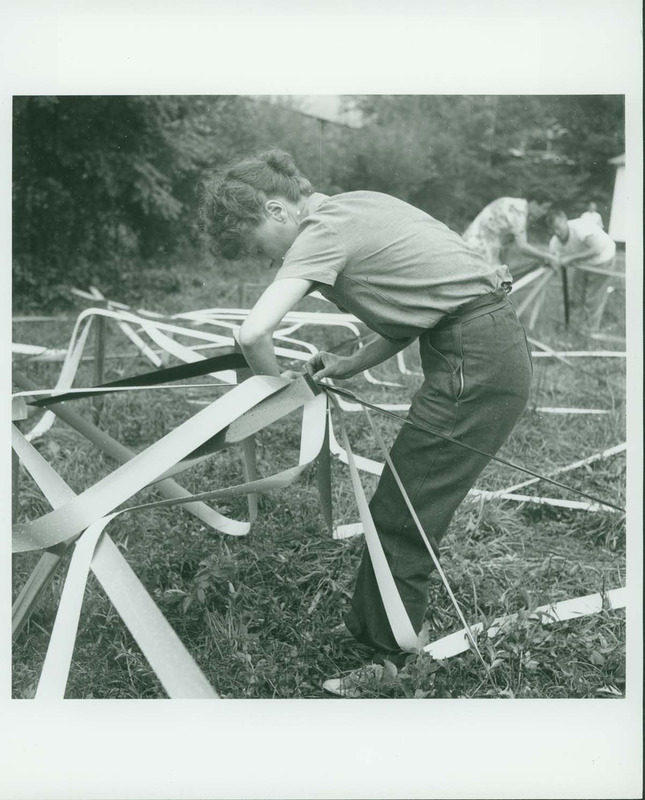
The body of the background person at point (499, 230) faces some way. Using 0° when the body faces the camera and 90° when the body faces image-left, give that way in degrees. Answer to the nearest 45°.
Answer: approximately 270°
